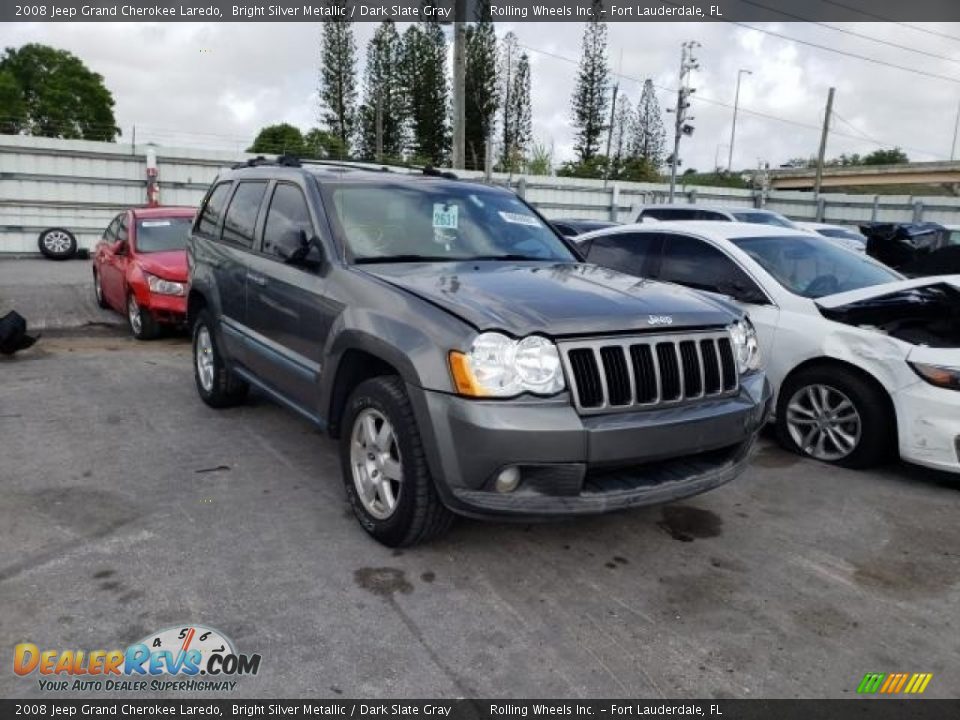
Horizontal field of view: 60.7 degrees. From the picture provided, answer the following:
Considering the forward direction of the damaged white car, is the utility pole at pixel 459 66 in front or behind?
behind

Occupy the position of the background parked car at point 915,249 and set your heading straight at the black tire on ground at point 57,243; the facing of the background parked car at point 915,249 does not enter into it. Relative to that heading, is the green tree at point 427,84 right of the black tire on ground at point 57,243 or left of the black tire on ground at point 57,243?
right

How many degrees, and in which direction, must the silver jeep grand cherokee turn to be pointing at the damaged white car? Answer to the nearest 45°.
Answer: approximately 90° to its left

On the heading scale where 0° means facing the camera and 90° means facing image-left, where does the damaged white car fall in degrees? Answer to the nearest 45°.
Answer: approximately 315°

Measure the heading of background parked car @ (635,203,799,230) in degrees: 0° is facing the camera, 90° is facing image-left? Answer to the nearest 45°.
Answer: approximately 315°

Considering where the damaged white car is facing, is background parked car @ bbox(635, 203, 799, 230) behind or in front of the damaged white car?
behind

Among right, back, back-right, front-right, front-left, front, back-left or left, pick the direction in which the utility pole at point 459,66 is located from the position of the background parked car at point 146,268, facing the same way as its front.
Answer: left

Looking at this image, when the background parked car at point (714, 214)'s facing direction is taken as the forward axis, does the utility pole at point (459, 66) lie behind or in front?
behind

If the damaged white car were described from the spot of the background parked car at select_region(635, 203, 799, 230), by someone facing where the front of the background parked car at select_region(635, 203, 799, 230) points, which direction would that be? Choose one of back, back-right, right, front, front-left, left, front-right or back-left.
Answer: front-right
